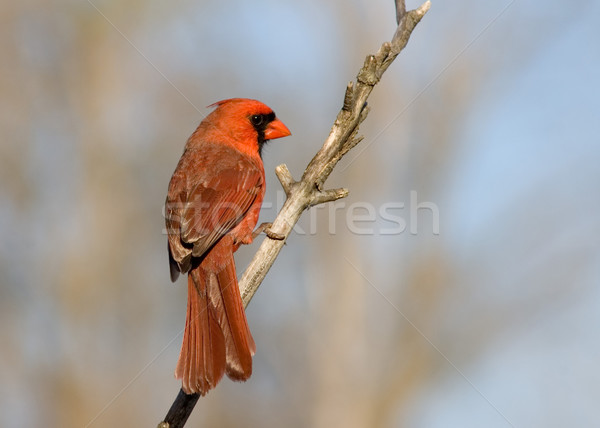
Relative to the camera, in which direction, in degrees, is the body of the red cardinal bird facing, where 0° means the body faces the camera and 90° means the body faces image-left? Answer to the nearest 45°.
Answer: approximately 225°
